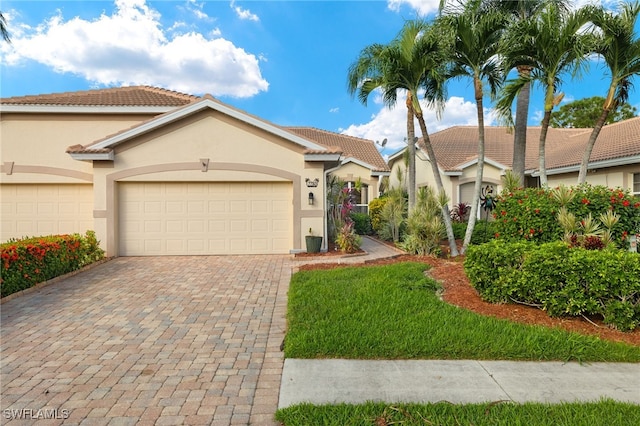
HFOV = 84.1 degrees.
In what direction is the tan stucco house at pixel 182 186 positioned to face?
toward the camera

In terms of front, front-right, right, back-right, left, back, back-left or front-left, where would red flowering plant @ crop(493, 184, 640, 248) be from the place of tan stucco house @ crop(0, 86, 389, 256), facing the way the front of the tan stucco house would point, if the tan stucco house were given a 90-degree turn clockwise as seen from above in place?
back-left

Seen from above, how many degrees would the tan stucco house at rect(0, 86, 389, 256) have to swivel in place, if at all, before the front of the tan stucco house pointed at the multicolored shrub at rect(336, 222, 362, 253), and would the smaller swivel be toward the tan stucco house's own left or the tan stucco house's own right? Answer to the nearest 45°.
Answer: approximately 90° to the tan stucco house's own left

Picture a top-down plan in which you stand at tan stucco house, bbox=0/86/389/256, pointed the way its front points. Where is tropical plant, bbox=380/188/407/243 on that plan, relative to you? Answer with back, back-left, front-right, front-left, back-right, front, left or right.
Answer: left

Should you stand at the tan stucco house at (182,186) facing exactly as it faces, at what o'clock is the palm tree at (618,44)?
The palm tree is roughly at 10 o'clock from the tan stucco house.

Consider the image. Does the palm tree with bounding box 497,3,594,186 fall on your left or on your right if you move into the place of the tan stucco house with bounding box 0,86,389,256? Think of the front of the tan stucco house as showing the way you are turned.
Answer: on your left

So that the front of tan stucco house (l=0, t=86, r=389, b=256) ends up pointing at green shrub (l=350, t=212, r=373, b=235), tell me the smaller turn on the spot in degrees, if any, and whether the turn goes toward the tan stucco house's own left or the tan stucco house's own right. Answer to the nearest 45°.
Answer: approximately 135° to the tan stucco house's own left

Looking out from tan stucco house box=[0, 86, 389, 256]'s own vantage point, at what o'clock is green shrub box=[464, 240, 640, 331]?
The green shrub is roughly at 11 o'clock from the tan stucco house.

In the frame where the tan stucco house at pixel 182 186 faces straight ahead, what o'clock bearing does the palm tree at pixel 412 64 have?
The palm tree is roughly at 10 o'clock from the tan stucco house.

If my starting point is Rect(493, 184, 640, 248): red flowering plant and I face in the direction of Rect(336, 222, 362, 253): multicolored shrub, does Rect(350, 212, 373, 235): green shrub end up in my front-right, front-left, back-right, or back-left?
front-right

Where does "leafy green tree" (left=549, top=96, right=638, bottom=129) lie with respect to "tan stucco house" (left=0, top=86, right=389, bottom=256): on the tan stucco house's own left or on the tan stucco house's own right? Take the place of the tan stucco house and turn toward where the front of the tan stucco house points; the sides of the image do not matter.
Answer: on the tan stucco house's own left

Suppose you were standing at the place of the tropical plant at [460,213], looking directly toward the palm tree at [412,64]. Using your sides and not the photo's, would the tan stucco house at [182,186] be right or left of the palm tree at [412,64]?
right

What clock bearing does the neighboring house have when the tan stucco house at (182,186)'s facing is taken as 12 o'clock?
The neighboring house is roughly at 9 o'clock from the tan stucco house.

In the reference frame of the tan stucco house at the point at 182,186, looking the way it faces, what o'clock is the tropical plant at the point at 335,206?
The tropical plant is roughly at 9 o'clock from the tan stucco house.

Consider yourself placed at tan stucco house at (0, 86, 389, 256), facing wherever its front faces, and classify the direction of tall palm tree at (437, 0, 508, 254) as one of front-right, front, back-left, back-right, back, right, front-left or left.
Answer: front-left
